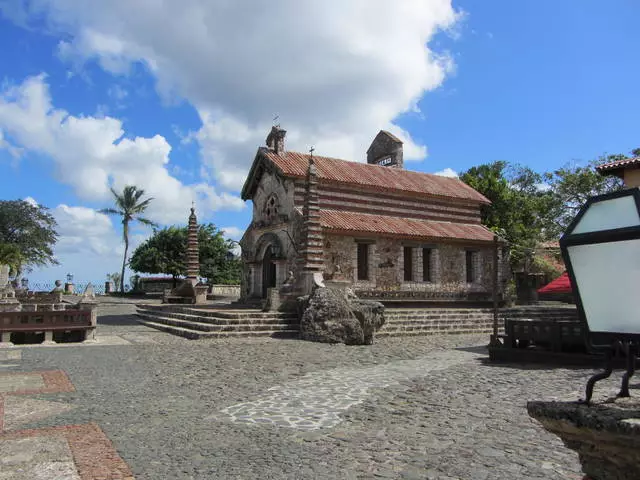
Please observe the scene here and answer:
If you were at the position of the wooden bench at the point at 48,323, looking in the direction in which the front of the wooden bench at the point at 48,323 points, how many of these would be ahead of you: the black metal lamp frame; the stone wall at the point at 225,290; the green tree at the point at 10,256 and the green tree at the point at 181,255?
1

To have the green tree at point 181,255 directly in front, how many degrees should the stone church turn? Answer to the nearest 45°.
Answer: approximately 90° to its right

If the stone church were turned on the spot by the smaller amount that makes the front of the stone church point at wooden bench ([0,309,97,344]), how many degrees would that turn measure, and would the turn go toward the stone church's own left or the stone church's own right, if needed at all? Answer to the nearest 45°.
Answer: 0° — it already faces it

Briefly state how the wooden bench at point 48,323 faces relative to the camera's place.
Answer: facing the viewer

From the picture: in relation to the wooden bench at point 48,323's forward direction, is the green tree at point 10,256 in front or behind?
behind

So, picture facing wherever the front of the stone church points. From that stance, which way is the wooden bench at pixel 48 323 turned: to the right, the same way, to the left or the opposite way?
to the left

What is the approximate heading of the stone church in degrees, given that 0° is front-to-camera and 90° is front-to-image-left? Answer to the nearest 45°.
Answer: approximately 45°

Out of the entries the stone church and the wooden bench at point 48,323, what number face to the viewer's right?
0

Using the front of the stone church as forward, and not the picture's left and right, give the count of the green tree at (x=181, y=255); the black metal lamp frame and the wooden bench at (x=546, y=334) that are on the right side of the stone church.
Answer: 1

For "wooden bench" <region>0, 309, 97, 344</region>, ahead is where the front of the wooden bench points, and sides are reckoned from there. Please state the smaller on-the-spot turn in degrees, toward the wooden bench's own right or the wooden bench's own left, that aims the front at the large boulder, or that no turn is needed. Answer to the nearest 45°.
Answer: approximately 90° to the wooden bench's own left

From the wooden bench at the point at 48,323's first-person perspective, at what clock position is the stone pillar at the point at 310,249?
The stone pillar is roughly at 9 o'clock from the wooden bench.
